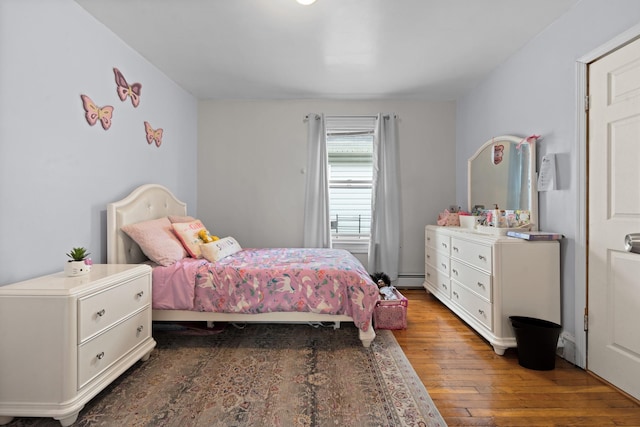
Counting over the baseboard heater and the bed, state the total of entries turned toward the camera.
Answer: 1

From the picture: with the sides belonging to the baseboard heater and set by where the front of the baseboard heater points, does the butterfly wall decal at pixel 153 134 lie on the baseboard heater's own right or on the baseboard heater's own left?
on the baseboard heater's own right

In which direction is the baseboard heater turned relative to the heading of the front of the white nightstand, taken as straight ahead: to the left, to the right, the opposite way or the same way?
to the right

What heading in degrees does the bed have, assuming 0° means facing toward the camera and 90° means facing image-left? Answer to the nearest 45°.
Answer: approximately 270°

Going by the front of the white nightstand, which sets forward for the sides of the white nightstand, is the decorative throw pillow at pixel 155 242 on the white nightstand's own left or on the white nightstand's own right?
on the white nightstand's own left

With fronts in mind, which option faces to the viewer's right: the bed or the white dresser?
the bed

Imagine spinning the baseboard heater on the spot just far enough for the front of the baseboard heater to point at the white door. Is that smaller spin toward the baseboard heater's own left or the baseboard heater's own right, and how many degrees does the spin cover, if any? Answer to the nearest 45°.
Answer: approximately 45° to the baseboard heater's own left

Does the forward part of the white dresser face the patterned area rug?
yes

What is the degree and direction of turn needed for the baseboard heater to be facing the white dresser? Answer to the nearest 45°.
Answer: approximately 45° to its left

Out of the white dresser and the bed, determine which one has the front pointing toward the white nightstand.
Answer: the white dresser

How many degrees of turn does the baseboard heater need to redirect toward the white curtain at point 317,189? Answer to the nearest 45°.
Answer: approximately 90° to its right
